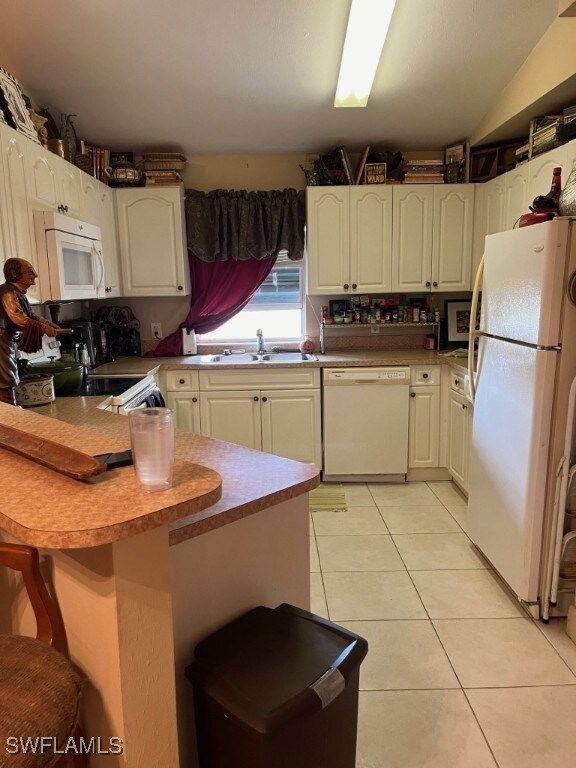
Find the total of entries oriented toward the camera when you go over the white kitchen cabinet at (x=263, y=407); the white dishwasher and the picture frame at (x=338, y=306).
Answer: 3

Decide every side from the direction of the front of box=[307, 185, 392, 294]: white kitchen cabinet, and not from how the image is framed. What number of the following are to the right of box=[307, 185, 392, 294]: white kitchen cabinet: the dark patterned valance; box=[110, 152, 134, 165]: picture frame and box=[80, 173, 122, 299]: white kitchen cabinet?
3

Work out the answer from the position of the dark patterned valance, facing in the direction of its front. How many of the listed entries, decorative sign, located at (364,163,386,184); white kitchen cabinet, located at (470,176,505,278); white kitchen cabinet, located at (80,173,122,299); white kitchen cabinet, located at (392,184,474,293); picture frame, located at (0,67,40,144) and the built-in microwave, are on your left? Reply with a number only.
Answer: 3

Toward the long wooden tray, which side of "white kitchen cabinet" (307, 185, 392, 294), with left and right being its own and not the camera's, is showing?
front

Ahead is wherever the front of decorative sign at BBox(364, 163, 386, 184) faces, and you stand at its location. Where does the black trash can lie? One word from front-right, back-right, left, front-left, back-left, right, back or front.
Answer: front

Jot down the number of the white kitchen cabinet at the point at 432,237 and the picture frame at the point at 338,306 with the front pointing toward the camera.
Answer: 2

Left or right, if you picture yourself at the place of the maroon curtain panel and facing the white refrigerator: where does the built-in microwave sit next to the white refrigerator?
right

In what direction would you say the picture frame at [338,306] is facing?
toward the camera

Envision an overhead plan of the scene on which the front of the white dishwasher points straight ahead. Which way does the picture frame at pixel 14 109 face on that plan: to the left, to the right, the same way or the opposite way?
to the left

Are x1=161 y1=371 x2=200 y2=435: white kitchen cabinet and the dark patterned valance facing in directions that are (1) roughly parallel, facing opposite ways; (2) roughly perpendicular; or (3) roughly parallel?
roughly parallel

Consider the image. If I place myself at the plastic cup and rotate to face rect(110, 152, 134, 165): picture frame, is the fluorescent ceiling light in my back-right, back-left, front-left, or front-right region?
front-right

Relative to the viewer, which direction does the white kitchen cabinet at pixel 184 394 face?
toward the camera
